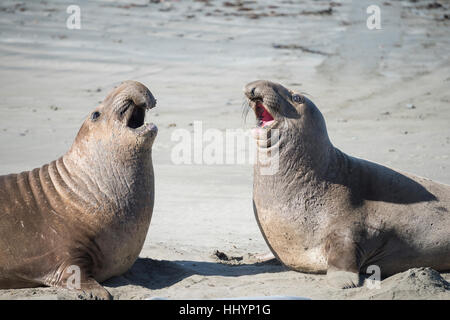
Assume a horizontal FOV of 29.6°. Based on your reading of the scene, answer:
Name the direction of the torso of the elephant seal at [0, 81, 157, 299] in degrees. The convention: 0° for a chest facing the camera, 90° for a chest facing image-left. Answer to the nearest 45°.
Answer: approximately 270°

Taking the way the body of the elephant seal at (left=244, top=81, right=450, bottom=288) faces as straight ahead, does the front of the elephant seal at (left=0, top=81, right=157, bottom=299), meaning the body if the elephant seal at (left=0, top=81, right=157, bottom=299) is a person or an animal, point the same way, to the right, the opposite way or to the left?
the opposite way

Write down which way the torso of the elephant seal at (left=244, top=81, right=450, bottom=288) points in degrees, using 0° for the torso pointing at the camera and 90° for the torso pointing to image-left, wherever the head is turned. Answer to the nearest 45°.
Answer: approximately 90°

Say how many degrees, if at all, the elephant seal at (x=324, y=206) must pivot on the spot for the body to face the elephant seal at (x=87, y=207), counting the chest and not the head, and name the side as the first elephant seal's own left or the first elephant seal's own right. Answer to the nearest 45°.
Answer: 0° — it already faces it

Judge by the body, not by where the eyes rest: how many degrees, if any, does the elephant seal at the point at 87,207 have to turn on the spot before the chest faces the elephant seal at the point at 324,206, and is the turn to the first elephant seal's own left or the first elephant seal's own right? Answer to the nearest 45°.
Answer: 0° — it already faces it

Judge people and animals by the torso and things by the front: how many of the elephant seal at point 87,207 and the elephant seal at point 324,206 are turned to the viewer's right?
1
